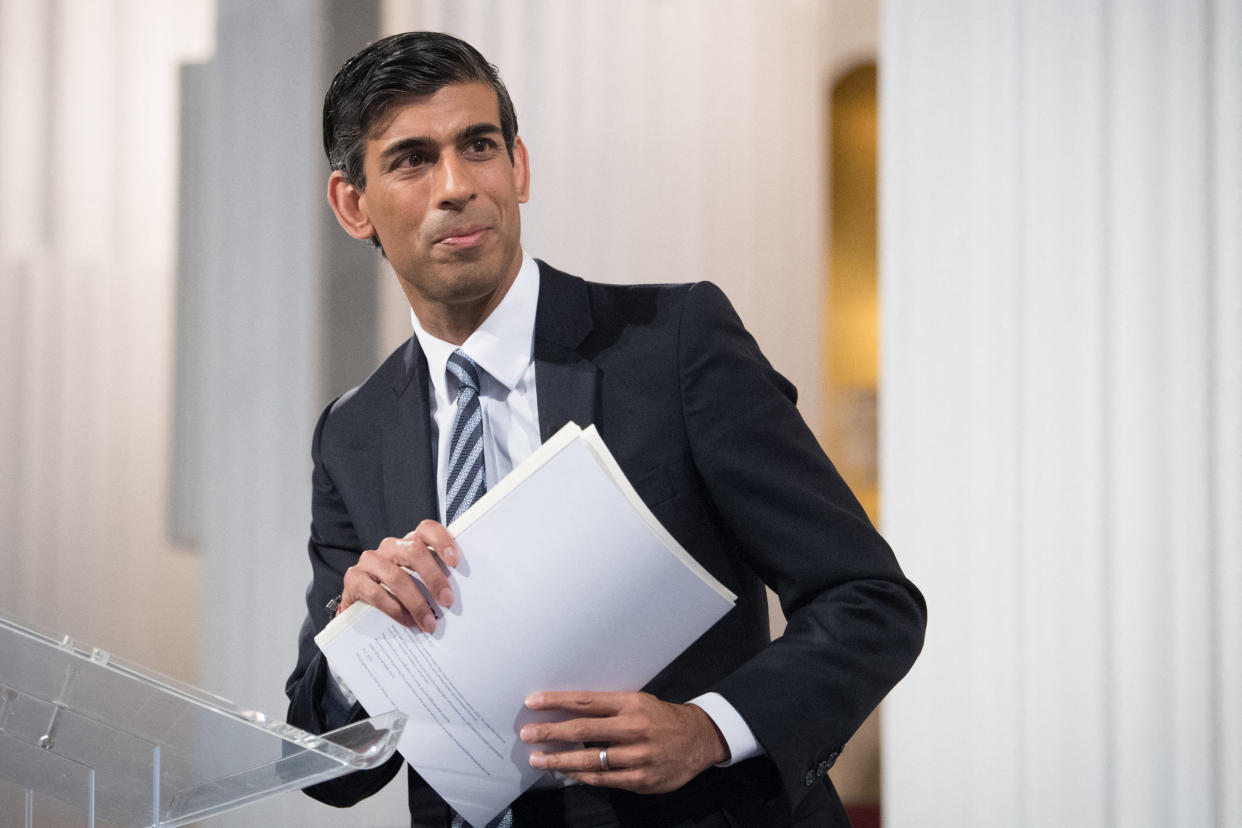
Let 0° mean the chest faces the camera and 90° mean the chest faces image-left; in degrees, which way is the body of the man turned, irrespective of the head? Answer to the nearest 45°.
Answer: approximately 45°

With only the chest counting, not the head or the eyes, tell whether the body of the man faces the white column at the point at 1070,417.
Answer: no
